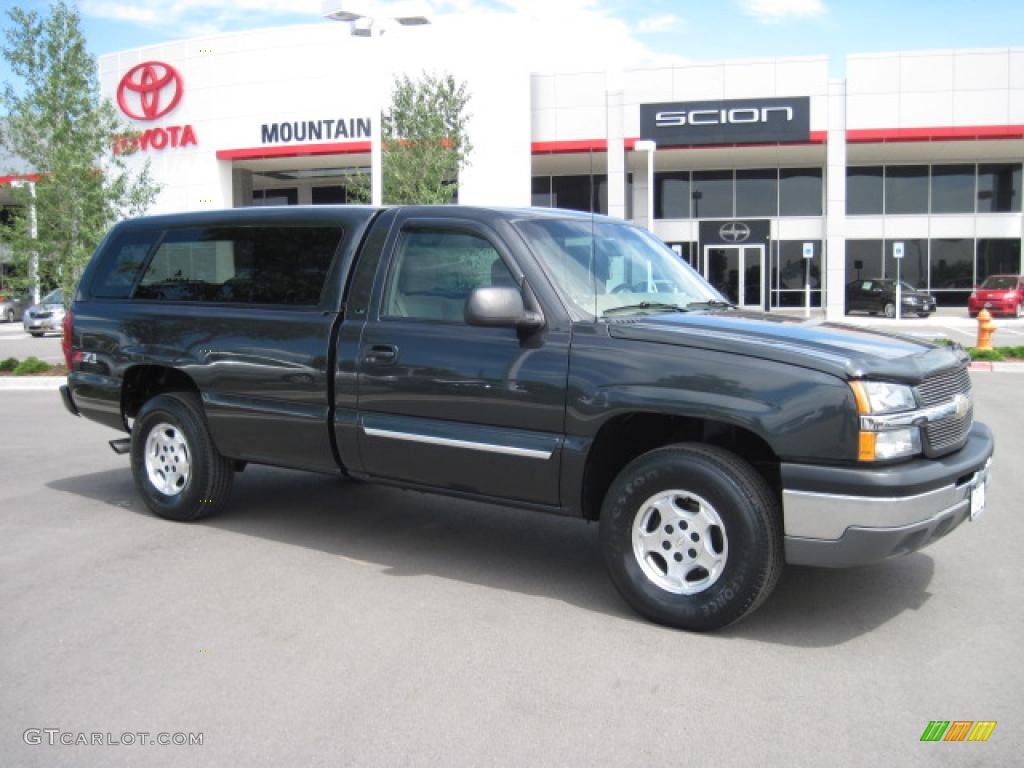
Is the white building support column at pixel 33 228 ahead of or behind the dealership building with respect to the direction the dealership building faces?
ahead

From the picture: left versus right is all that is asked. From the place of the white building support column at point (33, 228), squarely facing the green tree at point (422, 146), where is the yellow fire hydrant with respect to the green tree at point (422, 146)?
right

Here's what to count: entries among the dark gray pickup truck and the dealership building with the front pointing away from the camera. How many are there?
0

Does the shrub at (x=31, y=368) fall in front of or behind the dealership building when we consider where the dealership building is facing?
in front

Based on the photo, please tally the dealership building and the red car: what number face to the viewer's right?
0

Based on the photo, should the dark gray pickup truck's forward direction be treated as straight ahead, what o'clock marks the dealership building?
The dealership building is roughly at 8 o'clock from the dark gray pickup truck.

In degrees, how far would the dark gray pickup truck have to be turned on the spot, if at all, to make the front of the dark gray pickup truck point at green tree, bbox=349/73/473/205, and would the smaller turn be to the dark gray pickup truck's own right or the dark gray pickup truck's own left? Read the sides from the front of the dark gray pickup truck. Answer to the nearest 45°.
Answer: approximately 135° to the dark gray pickup truck's own left

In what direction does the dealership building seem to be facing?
toward the camera

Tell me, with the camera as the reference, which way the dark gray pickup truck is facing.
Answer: facing the viewer and to the right of the viewer

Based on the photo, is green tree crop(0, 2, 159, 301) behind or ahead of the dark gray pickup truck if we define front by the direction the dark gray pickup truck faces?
behind

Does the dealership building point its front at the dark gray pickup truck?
yes

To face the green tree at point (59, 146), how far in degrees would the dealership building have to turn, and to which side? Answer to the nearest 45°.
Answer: approximately 45° to its right
